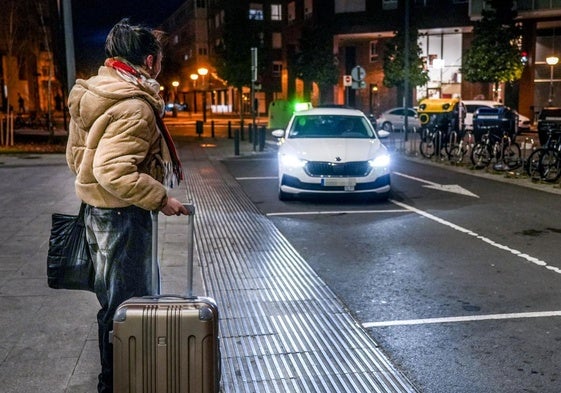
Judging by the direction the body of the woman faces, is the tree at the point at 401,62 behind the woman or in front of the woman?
in front

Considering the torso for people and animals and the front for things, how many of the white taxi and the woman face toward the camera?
1

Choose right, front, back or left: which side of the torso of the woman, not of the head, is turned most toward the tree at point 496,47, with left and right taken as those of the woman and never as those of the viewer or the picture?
front

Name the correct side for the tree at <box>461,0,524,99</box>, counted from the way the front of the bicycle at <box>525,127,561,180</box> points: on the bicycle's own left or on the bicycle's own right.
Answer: on the bicycle's own right

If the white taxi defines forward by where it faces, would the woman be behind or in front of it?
in front

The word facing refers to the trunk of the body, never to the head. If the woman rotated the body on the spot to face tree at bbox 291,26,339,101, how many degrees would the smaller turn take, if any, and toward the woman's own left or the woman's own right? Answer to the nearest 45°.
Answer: approximately 45° to the woman's own left

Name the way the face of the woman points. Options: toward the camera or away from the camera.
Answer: away from the camera

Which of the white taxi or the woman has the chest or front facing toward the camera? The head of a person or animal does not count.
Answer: the white taxi

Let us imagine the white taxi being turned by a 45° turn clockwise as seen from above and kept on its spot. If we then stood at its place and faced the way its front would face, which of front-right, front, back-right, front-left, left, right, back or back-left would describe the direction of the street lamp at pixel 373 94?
back-right

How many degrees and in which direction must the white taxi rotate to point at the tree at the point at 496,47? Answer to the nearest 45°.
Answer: approximately 180°

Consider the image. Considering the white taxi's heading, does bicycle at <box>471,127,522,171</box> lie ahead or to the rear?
to the rear

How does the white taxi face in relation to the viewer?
toward the camera

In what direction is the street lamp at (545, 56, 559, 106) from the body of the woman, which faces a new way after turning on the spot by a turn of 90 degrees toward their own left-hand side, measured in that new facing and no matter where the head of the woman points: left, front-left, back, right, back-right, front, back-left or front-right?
right

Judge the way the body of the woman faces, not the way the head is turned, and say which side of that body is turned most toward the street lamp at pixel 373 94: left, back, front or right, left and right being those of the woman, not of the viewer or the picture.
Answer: front

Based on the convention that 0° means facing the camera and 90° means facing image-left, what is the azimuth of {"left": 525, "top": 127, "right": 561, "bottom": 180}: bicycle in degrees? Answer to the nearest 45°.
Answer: approximately 45°

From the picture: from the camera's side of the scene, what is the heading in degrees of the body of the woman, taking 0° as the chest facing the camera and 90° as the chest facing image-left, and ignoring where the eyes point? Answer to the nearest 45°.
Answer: approximately 225°
